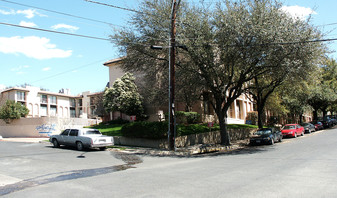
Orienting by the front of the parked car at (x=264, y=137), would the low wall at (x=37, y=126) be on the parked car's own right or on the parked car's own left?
on the parked car's own right

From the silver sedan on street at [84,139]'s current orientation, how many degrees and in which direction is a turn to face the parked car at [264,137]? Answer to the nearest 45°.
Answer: approximately 135° to its right

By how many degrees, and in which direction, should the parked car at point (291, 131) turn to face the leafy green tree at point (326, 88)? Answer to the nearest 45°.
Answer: approximately 135° to its right

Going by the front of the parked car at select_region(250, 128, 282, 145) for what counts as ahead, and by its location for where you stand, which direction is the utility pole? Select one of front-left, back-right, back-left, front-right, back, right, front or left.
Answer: front

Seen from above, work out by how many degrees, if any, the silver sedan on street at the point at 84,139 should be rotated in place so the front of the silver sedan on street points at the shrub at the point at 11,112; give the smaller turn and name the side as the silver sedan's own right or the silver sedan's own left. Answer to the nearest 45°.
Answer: approximately 45° to the silver sedan's own right

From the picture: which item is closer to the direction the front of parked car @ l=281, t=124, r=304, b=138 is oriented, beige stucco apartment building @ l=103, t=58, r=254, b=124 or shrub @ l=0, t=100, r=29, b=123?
the shrub

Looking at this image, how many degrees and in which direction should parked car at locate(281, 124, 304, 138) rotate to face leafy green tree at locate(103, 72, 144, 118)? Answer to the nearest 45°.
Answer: approximately 45° to its right

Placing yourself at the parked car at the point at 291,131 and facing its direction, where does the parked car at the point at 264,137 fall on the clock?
the parked car at the point at 264,137 is roughly at 11 o'clock from the parked car at the point at 291,131.

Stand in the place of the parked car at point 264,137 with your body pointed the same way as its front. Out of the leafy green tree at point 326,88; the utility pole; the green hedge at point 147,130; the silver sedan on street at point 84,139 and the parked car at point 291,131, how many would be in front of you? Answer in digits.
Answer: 3

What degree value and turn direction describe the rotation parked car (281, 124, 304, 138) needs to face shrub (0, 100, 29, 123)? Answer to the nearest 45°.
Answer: approximately 45° to its right

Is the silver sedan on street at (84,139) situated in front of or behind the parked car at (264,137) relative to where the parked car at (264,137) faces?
in front

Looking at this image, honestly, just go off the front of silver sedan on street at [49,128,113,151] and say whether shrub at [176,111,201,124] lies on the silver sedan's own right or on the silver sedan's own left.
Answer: on the silver sedan's own right

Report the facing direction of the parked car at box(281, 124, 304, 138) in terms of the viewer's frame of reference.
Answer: facing the viewer and to the left of the viewer

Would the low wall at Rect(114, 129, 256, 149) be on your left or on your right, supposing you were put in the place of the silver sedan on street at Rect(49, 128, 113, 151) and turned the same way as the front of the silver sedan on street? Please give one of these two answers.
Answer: on your right
